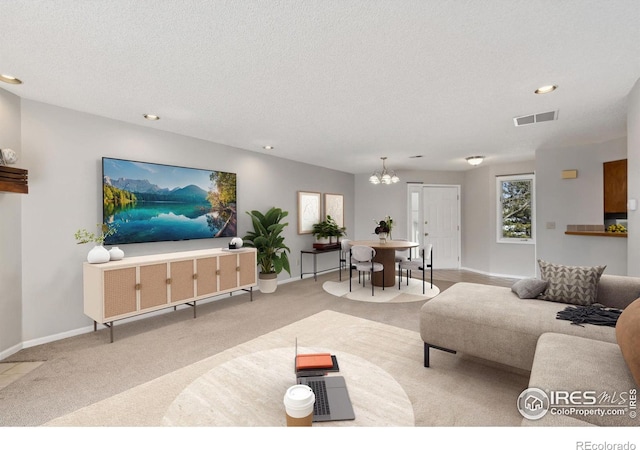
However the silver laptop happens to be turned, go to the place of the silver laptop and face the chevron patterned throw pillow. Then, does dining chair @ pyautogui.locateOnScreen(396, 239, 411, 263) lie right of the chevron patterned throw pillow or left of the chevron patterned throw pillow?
left

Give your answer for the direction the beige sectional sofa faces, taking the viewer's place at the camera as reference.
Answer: facing to the left of the viewer

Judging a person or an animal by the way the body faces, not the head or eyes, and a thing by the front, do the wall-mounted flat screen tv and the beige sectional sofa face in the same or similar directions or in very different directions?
very different directions

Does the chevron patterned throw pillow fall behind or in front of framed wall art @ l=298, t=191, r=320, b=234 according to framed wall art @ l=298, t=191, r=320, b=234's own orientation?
in front

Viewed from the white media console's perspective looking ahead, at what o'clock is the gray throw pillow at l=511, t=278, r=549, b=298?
The gray throw pillow is roughly at 12 o'clock from the white media console.

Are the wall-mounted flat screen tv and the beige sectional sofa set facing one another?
yes
